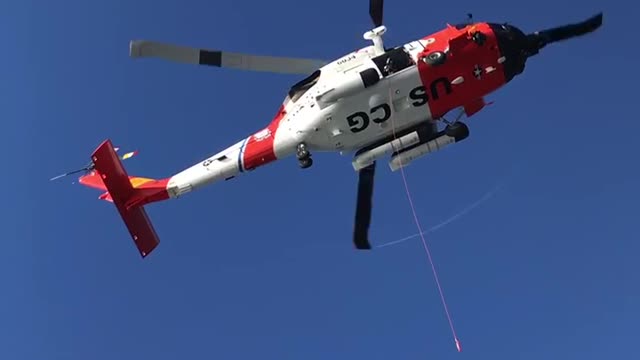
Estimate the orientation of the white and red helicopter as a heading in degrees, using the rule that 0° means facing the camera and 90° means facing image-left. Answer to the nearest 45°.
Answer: approximately 270°
